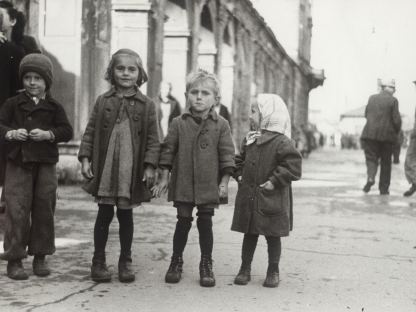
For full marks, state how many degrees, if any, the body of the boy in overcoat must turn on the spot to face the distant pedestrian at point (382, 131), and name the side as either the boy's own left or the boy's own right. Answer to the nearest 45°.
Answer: approximately 135° to the boy's own left

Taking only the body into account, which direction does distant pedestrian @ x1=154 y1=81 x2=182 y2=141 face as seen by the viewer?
toward the camera

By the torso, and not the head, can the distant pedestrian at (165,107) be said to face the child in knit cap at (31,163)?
yes

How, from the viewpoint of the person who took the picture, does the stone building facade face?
facing the viewer and to the right of the viewer

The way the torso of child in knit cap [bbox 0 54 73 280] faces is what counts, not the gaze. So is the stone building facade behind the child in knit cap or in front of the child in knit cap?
behind

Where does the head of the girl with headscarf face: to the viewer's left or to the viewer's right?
to the viewer's left

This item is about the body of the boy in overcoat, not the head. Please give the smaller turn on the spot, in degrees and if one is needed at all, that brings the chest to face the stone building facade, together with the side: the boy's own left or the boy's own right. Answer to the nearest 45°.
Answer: approximately 180°

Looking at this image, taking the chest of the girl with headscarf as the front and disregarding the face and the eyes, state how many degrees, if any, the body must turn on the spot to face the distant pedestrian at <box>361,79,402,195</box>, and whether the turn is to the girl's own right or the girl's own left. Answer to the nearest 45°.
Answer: approximately 135° to the girl's own right

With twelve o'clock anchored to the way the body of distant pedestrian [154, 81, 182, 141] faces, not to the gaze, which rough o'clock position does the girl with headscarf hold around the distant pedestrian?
The girl with headscarf is roughly at 12 o'clock from the distant pedestrian.

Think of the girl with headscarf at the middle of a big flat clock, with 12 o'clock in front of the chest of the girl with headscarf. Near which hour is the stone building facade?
The stone building facade is roughly at 4 o'clock from the girl with headscarf.

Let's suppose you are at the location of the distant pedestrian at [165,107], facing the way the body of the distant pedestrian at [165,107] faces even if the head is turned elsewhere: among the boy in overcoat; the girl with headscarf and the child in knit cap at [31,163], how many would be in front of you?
3

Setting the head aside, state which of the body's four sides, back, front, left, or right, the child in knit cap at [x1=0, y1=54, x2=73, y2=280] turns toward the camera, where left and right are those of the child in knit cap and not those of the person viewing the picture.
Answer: front

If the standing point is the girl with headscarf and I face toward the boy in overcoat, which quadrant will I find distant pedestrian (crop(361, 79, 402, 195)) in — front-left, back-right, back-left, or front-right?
back-right

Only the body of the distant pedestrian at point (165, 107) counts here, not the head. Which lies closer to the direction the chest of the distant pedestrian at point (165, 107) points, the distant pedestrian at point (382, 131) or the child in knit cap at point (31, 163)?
the child in knit cap

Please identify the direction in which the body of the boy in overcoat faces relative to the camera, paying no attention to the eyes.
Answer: toward the camera

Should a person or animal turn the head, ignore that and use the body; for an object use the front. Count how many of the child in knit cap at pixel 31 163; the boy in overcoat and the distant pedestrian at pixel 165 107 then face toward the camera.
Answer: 3
